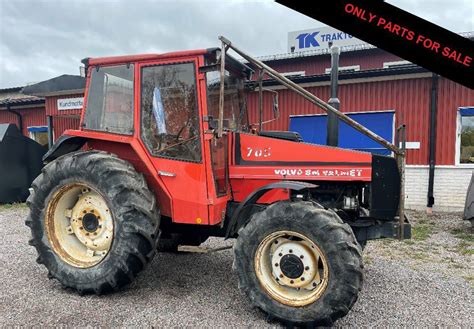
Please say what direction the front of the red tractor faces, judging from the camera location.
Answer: facing the viewer and to the right of the viewer
